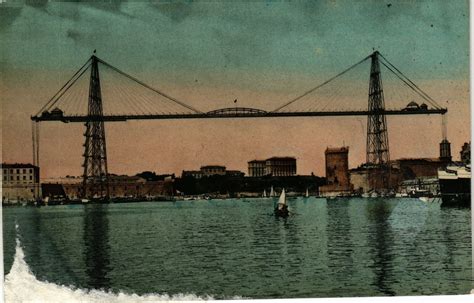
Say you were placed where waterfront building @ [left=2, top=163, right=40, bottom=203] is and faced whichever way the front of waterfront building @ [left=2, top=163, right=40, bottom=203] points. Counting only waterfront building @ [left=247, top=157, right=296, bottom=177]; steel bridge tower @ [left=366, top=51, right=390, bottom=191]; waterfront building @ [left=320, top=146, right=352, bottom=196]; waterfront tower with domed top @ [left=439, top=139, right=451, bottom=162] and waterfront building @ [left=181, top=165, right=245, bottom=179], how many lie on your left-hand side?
5

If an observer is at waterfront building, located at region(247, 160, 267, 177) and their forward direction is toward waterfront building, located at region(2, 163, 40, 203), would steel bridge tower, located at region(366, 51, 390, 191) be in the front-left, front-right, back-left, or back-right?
back-left

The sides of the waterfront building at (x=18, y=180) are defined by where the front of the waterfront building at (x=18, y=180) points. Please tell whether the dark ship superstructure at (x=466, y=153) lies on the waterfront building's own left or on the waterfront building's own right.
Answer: on the waterfront building's own left

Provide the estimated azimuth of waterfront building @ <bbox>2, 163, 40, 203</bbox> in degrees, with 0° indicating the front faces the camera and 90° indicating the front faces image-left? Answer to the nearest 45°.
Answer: approximately 0°

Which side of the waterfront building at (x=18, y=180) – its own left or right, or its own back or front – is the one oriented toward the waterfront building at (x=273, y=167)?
left

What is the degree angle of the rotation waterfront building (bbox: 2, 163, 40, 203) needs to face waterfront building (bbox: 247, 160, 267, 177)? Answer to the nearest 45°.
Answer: approximately 90° to its left

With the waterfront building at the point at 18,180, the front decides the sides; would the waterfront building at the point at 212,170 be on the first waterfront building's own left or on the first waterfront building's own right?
on the first waterfront building's own left

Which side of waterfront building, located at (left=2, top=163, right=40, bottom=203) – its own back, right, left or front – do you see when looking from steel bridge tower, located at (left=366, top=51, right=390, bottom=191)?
left

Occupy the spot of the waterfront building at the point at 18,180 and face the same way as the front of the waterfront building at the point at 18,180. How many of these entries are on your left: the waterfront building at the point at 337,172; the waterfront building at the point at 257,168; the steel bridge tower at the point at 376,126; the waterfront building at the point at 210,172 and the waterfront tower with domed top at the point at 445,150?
5
